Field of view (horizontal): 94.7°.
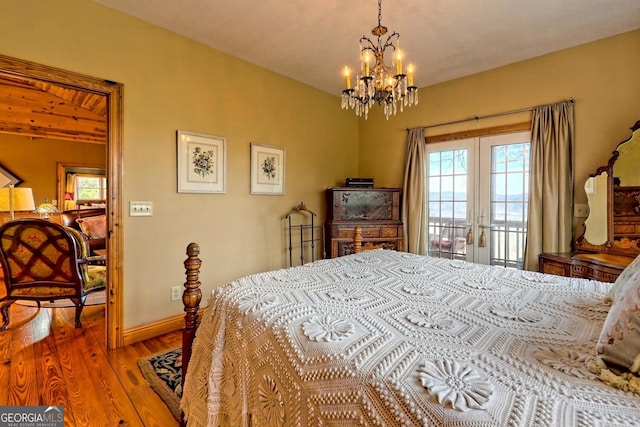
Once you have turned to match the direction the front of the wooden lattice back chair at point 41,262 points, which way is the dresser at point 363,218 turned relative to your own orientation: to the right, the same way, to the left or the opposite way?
the opposite way

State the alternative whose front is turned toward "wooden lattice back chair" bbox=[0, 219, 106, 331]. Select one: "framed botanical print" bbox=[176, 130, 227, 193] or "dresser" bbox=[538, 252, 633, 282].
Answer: the dresser

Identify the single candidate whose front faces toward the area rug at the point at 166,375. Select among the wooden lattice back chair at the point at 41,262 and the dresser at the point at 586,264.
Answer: the dresser

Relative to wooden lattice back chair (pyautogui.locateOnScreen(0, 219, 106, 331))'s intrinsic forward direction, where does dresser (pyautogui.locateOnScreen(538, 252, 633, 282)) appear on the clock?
The dresser is roughly at 3 o'clock from the wooden lattice back chair.

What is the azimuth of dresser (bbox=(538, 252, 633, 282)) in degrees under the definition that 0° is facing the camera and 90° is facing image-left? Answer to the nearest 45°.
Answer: approximately 45°

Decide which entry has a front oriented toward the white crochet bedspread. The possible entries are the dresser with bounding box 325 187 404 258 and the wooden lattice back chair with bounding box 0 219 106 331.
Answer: the dresser

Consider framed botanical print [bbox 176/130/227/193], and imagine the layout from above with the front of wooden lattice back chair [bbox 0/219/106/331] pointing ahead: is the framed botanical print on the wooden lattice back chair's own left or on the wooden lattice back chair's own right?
on the wooden lattice back chair's own right

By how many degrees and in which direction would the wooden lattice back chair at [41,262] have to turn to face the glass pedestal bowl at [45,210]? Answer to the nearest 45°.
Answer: approximately 45° to its left

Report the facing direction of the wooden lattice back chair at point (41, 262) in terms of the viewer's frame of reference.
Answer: facing away from the viewer and to the right of the viewer

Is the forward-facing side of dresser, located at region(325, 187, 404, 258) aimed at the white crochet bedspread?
yes

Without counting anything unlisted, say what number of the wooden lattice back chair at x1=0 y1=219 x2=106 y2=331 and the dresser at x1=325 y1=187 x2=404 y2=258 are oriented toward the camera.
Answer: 1

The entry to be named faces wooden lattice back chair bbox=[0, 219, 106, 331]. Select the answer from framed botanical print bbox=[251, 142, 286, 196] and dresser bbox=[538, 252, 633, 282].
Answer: the dresser
